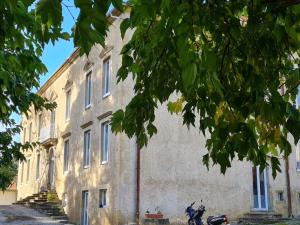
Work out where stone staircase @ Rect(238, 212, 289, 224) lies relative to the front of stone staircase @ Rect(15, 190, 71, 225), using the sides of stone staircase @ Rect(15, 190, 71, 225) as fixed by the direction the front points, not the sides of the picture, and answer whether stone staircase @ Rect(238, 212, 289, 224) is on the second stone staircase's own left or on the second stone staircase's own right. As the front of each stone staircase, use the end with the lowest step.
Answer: on the second stone staircase's own left

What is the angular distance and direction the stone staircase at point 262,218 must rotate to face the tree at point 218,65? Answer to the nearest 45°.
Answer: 0° — it already faces it

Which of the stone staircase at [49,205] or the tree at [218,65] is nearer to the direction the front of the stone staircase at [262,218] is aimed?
the tree

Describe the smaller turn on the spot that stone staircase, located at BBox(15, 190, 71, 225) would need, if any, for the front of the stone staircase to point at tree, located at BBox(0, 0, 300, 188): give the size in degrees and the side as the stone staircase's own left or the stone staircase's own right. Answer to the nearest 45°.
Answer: approximately 45° to the stone staircase's own left

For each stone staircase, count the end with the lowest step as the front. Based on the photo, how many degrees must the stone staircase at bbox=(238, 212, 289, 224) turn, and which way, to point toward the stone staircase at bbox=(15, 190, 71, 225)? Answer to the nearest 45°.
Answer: approximately 90° to its right

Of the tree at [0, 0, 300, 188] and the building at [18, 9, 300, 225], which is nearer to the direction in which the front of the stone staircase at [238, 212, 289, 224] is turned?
the tree

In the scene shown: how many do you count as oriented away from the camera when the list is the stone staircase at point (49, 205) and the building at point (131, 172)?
0

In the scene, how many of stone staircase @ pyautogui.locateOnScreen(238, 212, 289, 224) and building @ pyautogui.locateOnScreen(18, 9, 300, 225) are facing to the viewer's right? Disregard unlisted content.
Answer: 0

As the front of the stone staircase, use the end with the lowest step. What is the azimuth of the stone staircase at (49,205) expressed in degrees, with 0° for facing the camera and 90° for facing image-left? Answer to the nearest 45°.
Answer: approximately 45°
